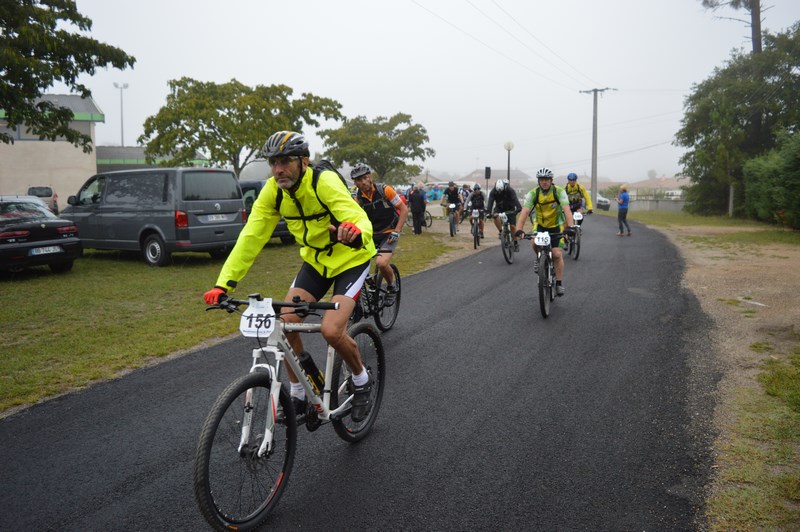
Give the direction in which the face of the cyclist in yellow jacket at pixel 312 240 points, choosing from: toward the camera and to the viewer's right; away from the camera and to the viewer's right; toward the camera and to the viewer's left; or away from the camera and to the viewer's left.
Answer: toward the camera and to the viewer's left

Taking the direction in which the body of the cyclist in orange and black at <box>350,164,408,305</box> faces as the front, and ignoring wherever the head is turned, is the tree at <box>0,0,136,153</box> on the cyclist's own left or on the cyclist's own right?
on the cyclist's own right

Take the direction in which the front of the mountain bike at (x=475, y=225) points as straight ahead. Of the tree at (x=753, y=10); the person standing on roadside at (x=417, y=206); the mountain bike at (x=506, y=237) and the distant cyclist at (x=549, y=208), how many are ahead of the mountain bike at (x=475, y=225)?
2

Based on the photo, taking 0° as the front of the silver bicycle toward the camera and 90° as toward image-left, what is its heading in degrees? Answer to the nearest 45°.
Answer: approximately 45°

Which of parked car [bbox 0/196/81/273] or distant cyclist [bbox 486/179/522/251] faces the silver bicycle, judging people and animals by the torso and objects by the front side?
the distant cyclist

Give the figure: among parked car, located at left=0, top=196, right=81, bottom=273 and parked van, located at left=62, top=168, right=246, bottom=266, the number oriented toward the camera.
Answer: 0
